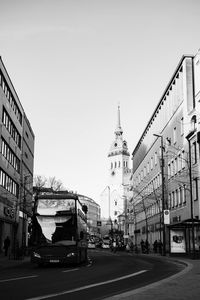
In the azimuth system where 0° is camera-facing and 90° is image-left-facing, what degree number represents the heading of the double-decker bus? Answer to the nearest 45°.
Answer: approximately 0°
